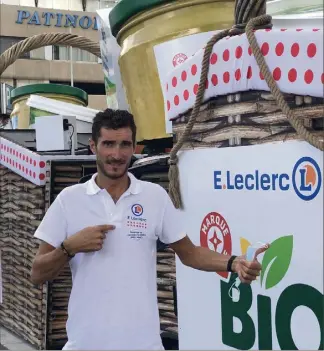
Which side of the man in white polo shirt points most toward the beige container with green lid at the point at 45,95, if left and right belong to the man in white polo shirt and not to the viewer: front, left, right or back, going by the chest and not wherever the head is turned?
back

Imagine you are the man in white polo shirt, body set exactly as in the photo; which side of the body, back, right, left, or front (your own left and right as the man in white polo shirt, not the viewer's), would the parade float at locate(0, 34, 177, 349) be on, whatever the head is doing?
back

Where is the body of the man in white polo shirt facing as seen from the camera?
toward the camera
